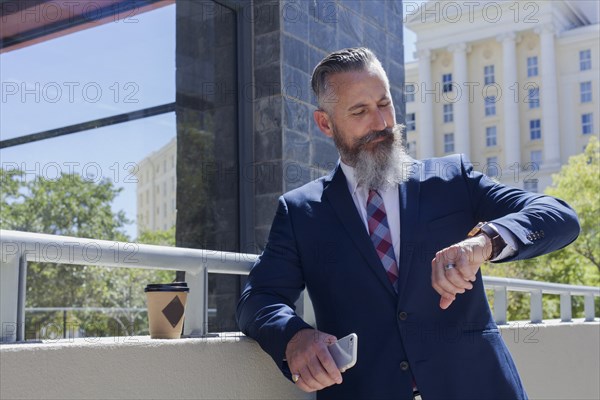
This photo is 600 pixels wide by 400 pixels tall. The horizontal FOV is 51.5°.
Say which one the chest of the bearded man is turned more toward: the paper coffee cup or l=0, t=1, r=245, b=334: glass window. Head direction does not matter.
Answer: the paper coffee cup

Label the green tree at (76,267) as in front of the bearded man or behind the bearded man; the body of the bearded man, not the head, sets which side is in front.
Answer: behind

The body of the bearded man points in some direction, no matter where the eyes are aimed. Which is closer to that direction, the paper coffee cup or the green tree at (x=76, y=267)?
the paper coffee cup

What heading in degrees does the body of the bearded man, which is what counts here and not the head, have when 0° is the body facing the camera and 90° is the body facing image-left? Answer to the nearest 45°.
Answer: approximately 0°

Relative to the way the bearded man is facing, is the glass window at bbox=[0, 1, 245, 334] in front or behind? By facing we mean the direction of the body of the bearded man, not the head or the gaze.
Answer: behind

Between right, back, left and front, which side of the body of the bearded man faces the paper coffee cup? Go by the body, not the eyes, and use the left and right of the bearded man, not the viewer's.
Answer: right
